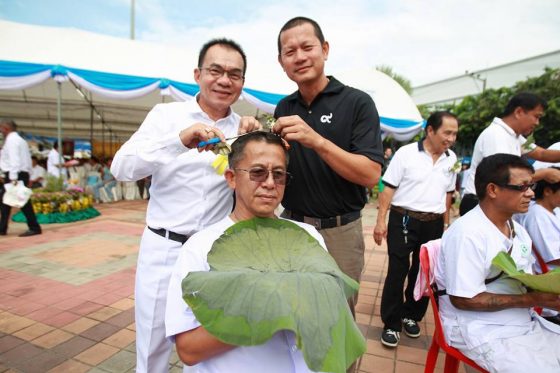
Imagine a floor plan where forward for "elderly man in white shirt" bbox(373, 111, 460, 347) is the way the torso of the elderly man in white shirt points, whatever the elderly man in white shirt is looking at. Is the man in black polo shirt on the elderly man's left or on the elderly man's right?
on the elderly man's right

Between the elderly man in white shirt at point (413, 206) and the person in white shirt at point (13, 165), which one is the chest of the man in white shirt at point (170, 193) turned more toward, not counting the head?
the elderly man in white shirt

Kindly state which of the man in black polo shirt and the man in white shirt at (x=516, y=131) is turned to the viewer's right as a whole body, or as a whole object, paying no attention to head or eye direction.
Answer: the man in white shirt

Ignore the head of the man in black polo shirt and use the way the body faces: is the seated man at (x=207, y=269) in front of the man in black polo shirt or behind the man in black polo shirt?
in front

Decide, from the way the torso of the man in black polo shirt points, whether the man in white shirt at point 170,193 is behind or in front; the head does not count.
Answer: in front

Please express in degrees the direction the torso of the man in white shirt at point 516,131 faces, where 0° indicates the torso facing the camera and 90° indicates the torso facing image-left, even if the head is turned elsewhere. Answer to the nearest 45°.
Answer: approximately 270°

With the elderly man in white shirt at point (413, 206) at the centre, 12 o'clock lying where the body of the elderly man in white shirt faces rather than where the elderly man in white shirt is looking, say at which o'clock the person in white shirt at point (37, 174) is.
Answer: The person in white shirt is roughly at 5 o'clock from the elderly man in white shirt.

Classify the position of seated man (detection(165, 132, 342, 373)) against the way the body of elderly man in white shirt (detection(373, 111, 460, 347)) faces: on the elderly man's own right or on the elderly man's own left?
on the elderly man's own right

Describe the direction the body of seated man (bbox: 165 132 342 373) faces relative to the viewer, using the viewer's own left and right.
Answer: facing the viewer and to the right of the viewer
